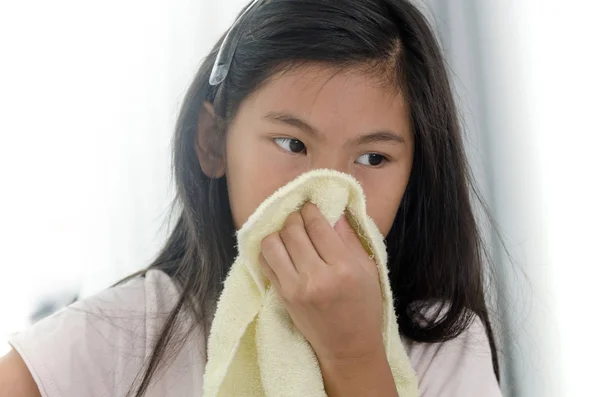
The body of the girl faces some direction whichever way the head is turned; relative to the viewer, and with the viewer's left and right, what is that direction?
facing the viewer and to the right of the viewer
